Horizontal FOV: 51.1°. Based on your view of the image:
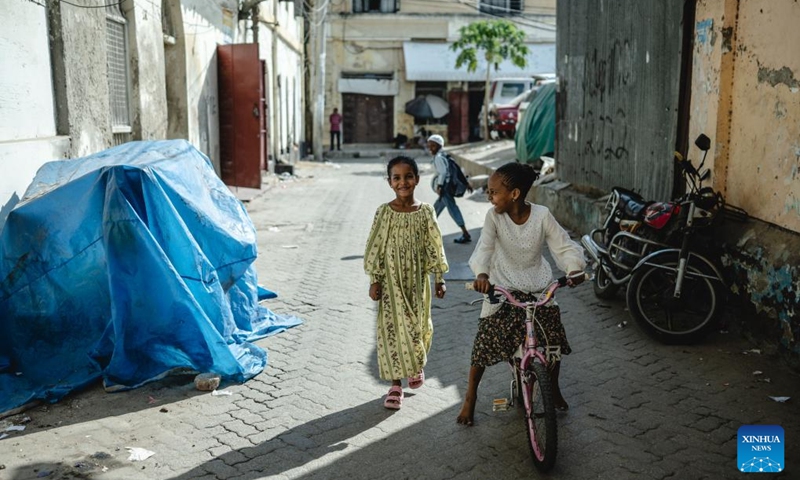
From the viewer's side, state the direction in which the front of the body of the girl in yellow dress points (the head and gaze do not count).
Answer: toward the camera

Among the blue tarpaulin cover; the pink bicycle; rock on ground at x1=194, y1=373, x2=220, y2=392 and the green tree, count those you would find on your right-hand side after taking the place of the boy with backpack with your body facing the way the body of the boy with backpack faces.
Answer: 1

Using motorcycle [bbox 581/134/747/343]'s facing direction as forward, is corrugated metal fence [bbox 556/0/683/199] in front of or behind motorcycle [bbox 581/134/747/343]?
behind

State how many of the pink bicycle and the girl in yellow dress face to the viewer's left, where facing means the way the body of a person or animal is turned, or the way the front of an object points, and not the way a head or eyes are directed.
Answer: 0

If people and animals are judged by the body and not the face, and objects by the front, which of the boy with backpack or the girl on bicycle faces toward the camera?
the girl on bicycle

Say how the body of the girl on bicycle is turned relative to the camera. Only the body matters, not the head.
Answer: toward the camera

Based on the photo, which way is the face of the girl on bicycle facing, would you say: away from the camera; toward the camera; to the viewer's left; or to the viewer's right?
to the viewer's left

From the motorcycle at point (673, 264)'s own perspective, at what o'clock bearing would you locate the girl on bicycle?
The girl on bicycle is roughly at 2 o'clock from the motorcycle.

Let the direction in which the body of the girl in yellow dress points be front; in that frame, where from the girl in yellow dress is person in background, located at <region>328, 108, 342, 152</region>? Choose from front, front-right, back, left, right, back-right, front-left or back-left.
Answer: back

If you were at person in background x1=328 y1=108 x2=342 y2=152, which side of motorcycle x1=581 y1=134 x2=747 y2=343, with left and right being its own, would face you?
back

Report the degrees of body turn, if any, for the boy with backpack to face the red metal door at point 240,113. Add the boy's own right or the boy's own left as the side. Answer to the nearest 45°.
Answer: approximately 45° to the boy's own right

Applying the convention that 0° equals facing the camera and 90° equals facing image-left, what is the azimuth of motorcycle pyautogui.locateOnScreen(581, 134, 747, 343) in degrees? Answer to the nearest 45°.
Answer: approximately 315°

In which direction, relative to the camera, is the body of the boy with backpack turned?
to the viewer's left

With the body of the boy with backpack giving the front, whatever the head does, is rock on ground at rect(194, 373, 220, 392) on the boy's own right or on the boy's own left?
on the boy's own left

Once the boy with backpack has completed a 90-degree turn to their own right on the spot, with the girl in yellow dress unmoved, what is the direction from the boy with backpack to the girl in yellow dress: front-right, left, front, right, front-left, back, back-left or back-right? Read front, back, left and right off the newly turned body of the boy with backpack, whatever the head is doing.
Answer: back

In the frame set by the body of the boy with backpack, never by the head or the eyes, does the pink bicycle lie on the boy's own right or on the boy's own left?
on the boy's own left

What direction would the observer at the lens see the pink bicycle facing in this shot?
facing the viewer
